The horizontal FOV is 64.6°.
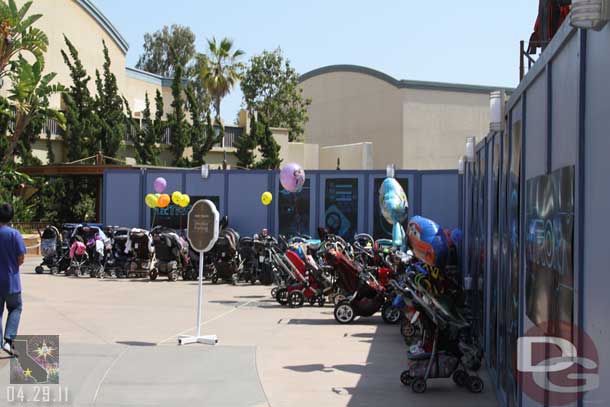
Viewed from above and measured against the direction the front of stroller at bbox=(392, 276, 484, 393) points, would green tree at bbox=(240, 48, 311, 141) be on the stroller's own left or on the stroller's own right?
on the stroller's own left

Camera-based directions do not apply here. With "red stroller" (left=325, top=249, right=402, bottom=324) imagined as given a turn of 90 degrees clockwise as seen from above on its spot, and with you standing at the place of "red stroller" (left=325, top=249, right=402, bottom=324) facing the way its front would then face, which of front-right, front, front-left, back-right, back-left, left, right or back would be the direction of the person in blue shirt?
front-right

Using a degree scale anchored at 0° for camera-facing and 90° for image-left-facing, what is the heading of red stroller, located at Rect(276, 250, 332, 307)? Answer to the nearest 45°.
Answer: approximately 270°

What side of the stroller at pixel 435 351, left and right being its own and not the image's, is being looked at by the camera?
right

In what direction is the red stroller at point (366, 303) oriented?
to the viewer's right

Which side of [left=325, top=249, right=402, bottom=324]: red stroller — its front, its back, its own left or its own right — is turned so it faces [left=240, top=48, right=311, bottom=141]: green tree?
left
